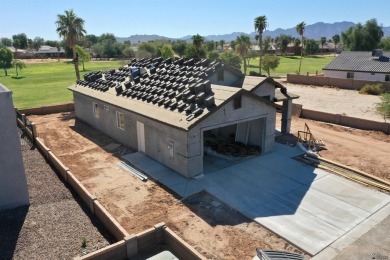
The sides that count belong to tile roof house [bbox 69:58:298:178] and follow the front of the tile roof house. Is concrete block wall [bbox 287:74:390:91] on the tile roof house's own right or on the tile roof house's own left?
on the tile roof house's own left

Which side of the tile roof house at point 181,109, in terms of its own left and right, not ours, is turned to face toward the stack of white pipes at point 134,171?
right

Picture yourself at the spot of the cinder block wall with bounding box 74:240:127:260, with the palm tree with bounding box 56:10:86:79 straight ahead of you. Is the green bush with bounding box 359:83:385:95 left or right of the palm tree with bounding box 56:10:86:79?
right

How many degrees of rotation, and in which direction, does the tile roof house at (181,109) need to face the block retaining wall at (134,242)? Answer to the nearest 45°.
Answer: approximately 45° to its right

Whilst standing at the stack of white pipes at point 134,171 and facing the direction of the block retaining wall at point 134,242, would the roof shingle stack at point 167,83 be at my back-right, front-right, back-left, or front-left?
back-left

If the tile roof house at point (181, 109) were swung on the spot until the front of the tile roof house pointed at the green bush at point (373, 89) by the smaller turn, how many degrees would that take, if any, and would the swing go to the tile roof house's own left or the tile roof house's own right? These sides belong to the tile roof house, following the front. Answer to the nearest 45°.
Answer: approximately 90° to the tile roof house's own left

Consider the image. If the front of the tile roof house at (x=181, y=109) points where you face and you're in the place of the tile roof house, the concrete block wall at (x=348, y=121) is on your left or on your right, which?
on your left

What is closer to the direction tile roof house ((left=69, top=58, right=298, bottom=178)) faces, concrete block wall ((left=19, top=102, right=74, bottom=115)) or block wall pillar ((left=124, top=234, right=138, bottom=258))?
the block wall pillar

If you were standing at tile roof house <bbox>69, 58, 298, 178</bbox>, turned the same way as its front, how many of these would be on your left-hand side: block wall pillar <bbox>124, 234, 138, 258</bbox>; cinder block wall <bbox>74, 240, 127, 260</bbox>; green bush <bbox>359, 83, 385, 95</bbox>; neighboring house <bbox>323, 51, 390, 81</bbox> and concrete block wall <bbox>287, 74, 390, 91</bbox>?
3

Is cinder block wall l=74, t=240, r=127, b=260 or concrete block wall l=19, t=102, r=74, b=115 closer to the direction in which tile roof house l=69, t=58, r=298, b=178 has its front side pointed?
the cinder block wall

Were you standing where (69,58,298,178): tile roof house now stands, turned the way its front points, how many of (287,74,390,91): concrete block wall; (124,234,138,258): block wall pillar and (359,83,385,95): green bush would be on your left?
2

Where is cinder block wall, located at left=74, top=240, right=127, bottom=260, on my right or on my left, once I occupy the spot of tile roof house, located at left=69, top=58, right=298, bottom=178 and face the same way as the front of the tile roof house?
on my right

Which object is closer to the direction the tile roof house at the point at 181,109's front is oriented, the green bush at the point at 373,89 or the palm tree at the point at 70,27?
the green bush

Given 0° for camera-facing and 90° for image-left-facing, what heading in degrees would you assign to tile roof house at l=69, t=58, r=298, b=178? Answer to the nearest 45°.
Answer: approximately 315°
